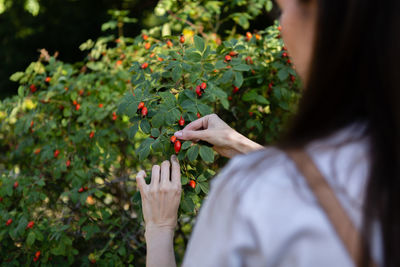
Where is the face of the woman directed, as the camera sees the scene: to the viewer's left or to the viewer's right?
to the viewer's left

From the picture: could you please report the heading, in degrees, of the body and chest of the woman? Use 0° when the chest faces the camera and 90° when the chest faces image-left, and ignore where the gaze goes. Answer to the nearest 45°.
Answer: approximately 135°

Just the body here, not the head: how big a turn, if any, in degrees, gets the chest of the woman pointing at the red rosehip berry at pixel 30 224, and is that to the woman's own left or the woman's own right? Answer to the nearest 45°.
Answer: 0° — they already face it

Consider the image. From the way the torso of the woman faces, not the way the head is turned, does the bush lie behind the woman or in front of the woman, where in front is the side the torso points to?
in front

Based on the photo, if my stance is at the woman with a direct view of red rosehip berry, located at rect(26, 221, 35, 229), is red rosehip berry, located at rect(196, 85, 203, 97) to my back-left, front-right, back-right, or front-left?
front-right

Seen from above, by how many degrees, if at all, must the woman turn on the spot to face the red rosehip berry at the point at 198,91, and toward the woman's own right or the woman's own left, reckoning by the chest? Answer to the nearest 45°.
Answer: approximately 45° to the woman's own right
